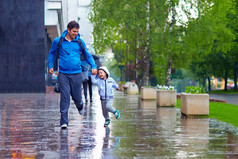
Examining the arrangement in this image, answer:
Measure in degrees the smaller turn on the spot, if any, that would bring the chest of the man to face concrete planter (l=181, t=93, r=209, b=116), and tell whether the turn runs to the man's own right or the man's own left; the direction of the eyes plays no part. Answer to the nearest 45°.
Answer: approximately 135° to the man's own left

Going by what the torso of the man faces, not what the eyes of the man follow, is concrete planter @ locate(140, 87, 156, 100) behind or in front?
behind

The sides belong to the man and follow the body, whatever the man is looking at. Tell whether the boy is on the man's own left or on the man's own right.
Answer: on the man's own left

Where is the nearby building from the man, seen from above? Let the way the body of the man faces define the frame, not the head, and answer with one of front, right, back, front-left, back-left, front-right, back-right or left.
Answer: back

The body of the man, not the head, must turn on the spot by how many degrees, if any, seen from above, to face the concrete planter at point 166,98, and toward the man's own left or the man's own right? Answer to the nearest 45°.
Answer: approximately 135° to the man's own left

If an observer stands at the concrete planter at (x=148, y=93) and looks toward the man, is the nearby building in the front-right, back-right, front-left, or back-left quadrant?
back-right

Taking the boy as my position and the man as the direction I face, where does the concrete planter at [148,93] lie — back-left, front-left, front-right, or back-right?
back-right

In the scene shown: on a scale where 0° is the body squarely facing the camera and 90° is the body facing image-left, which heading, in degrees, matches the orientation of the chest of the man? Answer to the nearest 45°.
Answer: approximately 0°
